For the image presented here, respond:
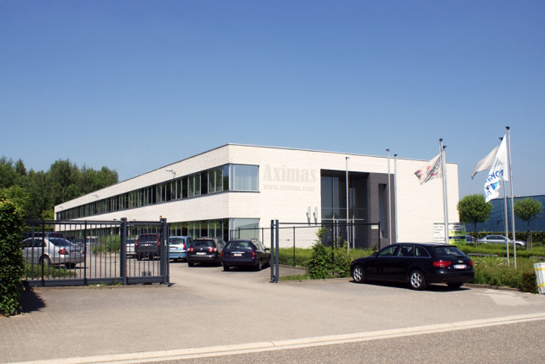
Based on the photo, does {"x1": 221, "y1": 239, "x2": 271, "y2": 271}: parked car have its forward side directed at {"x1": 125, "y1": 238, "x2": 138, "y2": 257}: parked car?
no

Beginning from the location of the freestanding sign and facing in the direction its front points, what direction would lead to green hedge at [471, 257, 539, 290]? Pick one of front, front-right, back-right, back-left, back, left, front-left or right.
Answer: front

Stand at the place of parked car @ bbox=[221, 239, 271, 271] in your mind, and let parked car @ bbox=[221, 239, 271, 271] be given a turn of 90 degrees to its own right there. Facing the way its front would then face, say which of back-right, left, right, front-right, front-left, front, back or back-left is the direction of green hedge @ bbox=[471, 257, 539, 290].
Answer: front

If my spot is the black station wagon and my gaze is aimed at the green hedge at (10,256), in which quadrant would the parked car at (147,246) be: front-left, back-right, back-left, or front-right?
front-right

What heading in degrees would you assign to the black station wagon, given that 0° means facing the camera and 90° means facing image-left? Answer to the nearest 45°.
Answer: approximately 135°

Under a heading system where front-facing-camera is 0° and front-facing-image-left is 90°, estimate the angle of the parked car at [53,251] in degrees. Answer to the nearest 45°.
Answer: approximately 135°

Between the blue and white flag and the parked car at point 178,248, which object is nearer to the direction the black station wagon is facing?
the parked car

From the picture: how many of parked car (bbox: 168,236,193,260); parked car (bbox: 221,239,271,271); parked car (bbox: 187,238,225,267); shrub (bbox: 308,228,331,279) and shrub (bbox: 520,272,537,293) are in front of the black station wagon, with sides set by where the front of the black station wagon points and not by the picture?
4

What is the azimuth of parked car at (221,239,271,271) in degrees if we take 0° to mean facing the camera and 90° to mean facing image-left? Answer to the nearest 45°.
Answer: approximately 225°

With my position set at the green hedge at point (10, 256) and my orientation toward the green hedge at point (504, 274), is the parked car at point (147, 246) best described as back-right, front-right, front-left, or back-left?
front-left

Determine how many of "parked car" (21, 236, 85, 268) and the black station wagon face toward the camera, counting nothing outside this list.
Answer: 0

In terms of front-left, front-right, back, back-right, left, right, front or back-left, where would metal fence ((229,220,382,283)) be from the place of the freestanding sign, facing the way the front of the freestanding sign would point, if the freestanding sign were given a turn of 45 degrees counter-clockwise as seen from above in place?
right

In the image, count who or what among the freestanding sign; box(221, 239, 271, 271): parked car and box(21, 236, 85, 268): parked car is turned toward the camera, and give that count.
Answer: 1

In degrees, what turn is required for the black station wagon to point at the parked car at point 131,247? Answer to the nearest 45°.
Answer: approximately 45° to its left

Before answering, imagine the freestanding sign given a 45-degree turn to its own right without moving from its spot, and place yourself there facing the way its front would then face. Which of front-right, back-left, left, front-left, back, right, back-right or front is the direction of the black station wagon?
front-left

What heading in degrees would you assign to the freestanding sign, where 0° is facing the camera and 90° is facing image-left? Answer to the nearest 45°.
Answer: approximately 0°

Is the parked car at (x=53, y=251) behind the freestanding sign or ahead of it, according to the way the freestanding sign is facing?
ahead

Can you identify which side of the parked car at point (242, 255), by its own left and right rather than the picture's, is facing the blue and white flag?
right

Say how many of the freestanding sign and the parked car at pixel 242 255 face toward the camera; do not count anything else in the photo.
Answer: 1
